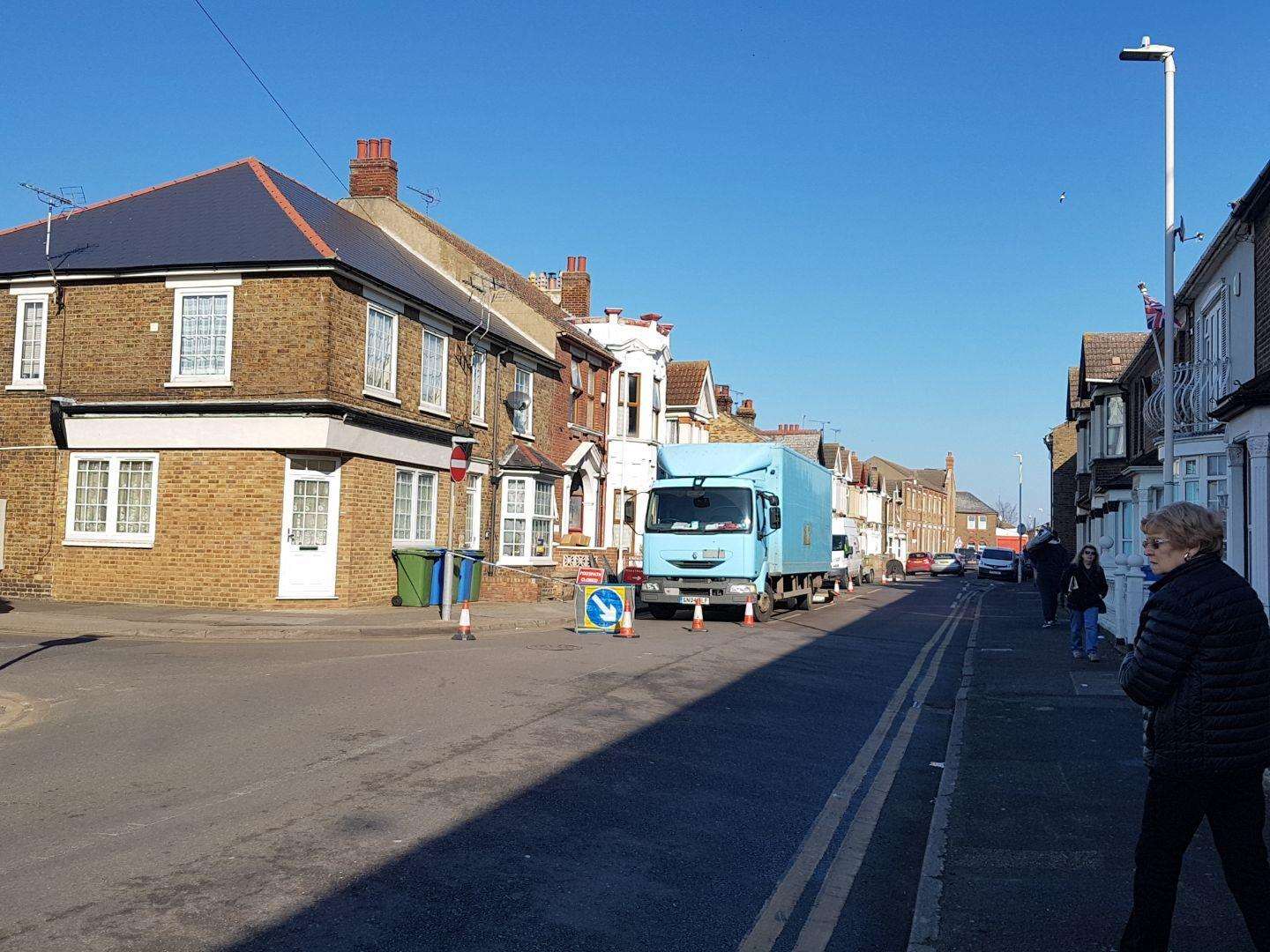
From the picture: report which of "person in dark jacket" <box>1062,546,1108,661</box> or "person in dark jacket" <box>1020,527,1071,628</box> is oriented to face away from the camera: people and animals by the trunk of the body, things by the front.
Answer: "person in dark jacket" <box>1020,527,1071,628</box>

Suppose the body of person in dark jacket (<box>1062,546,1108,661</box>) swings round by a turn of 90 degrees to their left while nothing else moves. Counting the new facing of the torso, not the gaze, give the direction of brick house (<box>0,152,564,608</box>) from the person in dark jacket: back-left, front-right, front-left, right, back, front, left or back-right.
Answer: back

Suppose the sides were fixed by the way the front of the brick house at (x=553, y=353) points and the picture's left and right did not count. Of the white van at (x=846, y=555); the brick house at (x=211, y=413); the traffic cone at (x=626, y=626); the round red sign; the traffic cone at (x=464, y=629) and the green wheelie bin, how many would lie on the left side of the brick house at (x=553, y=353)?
1

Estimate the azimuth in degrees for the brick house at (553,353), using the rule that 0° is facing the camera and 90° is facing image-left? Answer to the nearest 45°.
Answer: approximately 315°

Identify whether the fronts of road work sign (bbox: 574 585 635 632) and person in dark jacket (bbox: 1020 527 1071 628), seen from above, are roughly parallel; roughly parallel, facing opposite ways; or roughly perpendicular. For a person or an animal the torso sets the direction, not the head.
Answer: roughly parallel, facing opposite ways

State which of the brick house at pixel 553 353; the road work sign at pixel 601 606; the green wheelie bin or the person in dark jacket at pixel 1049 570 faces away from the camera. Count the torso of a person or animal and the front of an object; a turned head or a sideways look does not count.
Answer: the person in dark jacket

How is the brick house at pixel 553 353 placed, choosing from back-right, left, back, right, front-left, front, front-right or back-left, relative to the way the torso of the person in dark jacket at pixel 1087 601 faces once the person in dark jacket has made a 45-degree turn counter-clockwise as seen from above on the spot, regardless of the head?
back

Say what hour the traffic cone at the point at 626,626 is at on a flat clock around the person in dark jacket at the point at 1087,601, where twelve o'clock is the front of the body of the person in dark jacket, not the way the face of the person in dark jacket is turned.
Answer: The traffic cone is roughly at 3 o'clock from the person in dark jacket.

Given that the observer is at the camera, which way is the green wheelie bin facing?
facing the viewer and to the right of the viewer

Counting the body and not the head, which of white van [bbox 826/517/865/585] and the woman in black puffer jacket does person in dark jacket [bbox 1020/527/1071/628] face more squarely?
the white van

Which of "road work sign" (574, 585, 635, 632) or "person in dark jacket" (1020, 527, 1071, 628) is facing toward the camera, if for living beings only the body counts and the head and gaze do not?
the road work sign

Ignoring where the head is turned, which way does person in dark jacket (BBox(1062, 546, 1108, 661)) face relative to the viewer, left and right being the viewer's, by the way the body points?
facing the viewer

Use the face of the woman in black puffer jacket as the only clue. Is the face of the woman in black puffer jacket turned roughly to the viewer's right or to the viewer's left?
to the viewer's left

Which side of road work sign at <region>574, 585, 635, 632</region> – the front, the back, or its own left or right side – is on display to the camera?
front

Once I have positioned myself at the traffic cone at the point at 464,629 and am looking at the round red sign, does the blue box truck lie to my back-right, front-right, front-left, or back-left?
front-right

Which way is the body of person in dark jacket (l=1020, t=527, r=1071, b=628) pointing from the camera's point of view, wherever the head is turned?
away from the camera

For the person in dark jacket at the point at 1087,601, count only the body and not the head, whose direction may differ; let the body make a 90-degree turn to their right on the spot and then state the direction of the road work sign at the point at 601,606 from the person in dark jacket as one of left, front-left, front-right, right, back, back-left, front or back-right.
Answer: front

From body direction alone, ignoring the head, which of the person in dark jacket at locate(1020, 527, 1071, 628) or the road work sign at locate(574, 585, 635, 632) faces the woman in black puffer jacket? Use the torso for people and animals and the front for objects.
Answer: the road work sign
